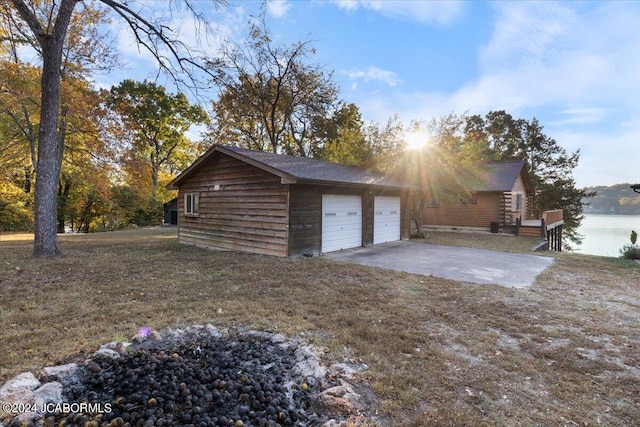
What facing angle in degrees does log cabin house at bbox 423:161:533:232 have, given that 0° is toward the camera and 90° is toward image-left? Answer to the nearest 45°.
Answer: approximately 315°

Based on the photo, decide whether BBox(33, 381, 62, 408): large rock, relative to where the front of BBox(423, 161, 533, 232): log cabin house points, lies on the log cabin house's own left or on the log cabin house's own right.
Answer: on the log cabin house's own right

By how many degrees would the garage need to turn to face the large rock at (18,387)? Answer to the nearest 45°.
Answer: approximately 45° to its right

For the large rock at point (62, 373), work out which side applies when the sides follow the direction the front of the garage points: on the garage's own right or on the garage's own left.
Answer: on the garage's own right

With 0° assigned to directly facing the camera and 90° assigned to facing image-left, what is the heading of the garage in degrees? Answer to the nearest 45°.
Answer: approximately 315°

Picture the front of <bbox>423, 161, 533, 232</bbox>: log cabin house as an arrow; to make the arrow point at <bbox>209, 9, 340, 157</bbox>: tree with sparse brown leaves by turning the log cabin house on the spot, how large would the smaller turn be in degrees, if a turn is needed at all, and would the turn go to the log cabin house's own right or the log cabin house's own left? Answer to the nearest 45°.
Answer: approximately 135° to the log cabin house's own right

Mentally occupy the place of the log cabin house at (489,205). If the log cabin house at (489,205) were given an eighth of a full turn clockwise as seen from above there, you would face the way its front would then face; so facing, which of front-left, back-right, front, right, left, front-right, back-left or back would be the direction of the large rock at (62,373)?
front

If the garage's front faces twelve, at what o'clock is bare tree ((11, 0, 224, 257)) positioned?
The bare tree is roughly at 4 o'clock from the garage.

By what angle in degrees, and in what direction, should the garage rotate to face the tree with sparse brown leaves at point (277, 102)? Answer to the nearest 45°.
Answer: approximately 135° to its left

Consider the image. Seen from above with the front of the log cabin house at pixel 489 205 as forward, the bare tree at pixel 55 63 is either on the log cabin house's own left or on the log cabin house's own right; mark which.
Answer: on the log cabin house's own right

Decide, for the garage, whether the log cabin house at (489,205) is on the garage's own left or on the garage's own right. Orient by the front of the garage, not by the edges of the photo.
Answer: on the garage's own left

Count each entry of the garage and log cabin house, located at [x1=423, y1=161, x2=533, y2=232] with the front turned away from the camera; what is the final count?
0

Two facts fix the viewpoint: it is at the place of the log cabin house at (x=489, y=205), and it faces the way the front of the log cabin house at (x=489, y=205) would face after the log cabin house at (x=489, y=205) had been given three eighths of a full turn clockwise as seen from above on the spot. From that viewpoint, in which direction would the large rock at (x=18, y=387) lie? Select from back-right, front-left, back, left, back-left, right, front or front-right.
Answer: left

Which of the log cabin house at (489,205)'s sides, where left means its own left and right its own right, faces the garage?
right
